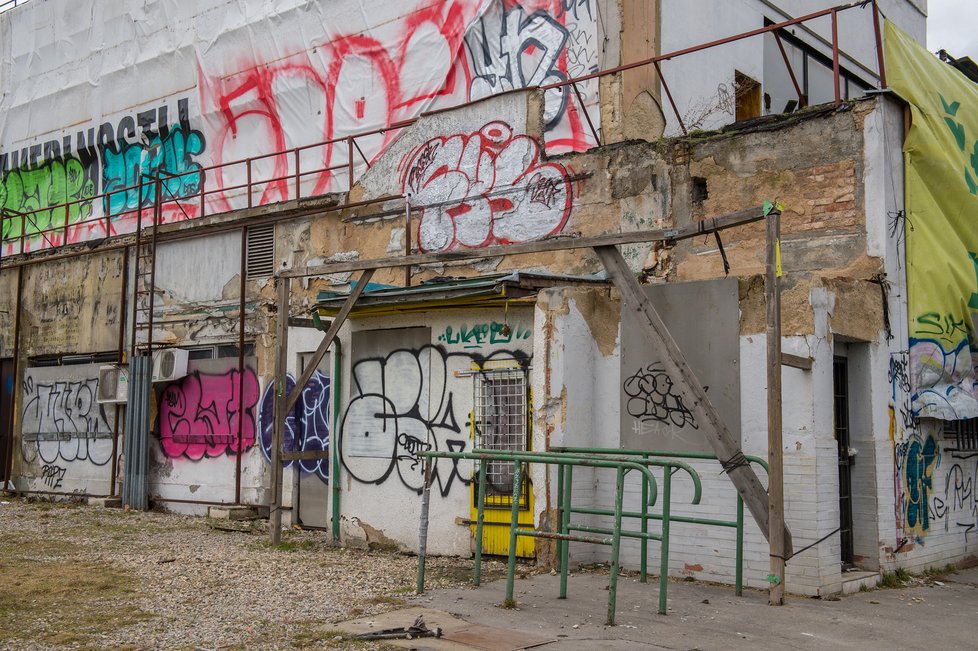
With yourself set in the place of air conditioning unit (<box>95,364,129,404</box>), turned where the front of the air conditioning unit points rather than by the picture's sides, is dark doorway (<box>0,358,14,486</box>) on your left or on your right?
on your right

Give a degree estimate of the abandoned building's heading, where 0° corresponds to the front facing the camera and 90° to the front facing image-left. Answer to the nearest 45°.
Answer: approximately 45°

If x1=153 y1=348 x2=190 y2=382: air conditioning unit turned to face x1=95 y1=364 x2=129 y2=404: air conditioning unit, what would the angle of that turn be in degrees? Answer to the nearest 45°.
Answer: approximately 90° to its right

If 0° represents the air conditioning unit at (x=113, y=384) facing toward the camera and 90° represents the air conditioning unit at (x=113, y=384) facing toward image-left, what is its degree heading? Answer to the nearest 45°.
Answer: approximately 45°

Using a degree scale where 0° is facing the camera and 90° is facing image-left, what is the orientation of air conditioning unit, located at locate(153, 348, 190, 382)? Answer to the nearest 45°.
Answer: approximately 45°

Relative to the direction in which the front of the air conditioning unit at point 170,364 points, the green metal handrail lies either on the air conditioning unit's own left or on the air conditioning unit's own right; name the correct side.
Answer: on the air conditioning unit's own left

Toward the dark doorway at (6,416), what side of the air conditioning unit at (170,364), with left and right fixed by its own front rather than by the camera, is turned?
right

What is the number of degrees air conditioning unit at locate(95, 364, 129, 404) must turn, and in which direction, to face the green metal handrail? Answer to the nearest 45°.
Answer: approximately 90° to its left

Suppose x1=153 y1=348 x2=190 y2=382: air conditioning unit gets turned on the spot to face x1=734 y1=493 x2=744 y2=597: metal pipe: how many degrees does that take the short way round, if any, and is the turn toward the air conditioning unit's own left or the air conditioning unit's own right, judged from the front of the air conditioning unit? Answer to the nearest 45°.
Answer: approximately 90° to the air conditioning unit's own left
